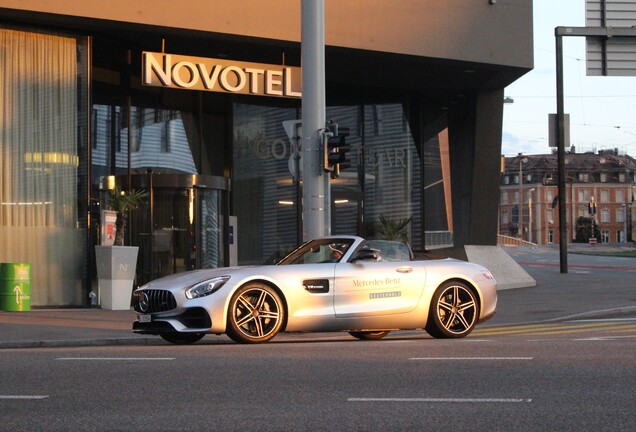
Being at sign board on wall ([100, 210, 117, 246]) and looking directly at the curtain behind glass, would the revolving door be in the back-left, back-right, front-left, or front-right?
back-right

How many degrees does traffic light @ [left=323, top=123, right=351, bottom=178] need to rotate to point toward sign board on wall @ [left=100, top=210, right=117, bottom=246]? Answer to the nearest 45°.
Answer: approximately 135° to its left

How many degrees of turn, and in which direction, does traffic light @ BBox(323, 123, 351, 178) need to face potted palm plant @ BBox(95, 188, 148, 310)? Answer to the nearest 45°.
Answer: approximately 135° to its left

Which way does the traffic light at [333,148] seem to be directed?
to the viewer's right
